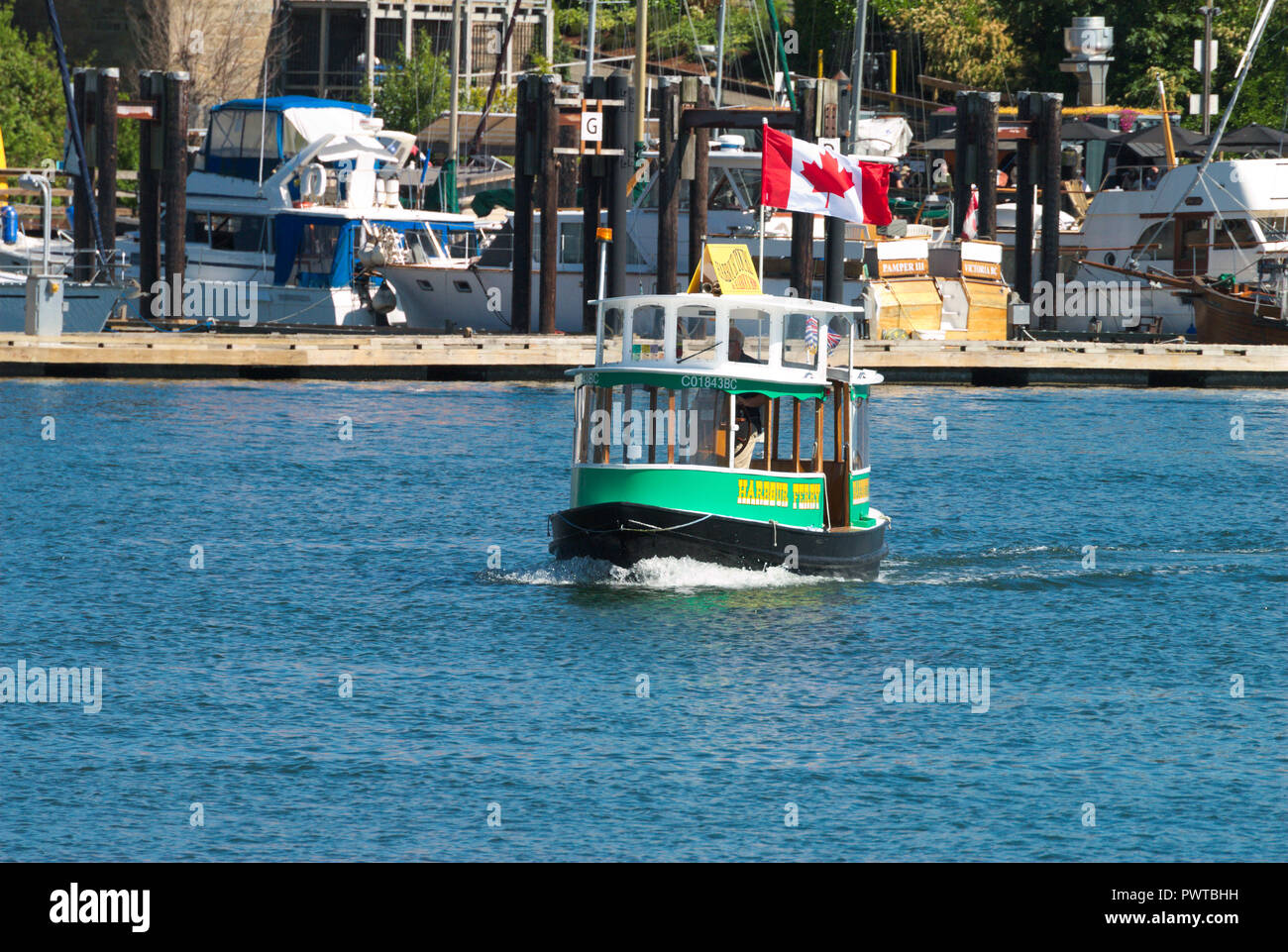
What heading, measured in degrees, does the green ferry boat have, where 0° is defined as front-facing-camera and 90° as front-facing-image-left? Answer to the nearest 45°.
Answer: approximately 45°

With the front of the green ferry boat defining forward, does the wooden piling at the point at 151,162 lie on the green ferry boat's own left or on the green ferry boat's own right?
on the green ferry boat's own right

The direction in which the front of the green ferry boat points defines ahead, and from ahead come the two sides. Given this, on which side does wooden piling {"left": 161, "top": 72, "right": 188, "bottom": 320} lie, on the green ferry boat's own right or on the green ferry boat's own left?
on the green ferry boat's own right

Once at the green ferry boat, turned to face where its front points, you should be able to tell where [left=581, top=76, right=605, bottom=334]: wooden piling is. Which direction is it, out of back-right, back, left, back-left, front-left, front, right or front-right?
back-right

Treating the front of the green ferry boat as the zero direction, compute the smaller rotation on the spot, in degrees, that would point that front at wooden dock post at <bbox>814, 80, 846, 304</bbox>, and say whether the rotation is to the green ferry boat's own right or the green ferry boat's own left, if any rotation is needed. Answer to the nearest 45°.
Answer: approximately 135° to the green ferry boat's own right

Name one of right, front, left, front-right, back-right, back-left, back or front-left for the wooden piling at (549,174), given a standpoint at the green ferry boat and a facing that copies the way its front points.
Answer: back-right

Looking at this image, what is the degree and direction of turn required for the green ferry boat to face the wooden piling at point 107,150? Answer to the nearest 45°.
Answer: approximately 90° to its right

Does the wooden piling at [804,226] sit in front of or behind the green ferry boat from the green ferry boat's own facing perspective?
behind

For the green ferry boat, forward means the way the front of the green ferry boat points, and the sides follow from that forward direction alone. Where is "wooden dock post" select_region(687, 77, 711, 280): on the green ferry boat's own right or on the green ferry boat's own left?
on the green ferry boat's own right

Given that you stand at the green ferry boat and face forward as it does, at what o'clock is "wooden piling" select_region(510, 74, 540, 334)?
The wooden piling is roughly at 4 o'clock from the green ferry boat.

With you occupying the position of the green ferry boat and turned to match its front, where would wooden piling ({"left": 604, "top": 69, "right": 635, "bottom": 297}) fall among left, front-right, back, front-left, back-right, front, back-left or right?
back-right
